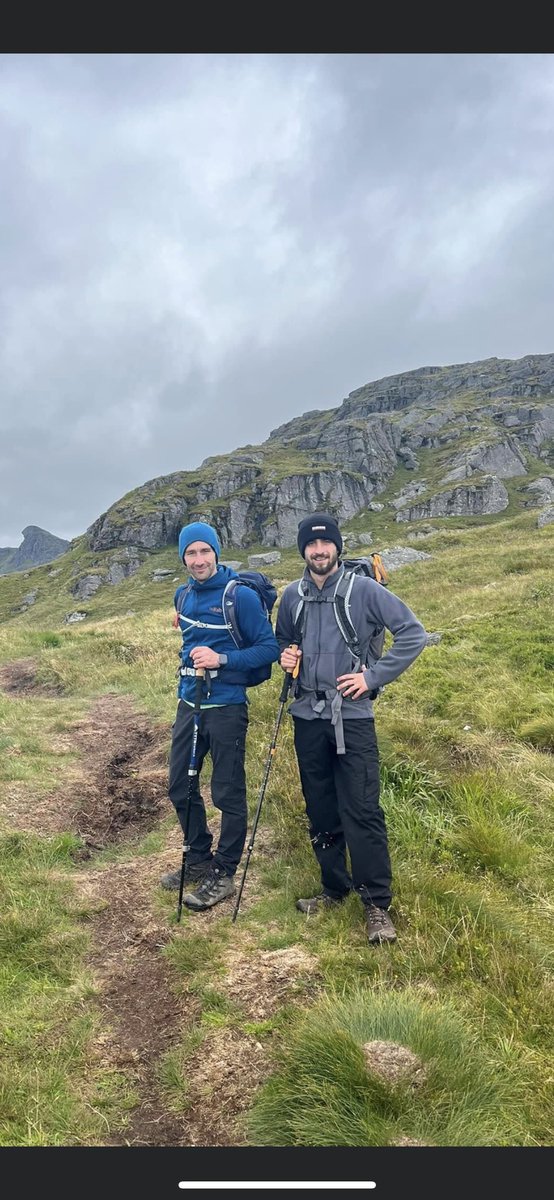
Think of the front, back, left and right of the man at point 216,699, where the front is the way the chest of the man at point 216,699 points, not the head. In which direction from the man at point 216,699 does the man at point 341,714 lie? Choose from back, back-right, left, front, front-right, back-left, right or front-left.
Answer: left

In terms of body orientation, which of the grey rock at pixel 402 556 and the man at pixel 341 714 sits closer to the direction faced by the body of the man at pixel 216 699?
the man

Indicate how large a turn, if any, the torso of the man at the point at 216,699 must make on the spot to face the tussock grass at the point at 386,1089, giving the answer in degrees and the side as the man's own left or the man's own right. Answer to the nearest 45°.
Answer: approximately 45° to the man's own left

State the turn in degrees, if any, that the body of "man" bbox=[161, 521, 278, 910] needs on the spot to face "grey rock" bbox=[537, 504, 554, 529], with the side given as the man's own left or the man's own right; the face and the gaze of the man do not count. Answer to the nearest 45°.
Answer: approximately 180°

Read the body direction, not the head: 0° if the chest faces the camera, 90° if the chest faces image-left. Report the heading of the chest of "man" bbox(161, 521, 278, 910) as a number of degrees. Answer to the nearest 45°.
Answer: approximately 45°

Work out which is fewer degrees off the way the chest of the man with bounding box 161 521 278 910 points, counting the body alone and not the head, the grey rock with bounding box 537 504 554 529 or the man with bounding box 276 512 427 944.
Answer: the man
